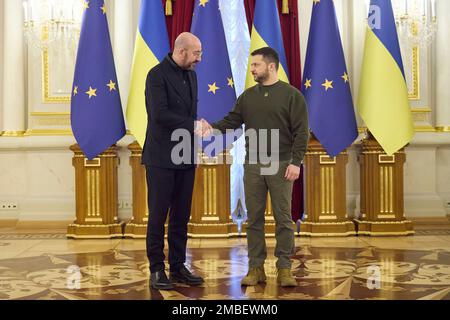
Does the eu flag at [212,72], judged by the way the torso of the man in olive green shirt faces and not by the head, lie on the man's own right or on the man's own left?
on the man's own right

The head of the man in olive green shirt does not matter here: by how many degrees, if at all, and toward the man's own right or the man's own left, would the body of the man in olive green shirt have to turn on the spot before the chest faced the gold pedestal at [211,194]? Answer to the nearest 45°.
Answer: approximately 135° to the man's own right

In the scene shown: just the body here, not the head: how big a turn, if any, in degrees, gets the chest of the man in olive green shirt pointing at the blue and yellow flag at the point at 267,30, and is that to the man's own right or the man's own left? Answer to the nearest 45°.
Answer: approximately 135° to the man's own right

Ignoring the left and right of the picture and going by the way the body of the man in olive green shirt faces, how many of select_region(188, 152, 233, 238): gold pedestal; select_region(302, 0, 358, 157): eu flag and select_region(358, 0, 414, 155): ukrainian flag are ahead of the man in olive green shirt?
0

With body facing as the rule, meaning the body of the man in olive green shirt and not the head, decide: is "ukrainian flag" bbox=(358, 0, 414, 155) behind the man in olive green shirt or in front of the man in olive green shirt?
behind

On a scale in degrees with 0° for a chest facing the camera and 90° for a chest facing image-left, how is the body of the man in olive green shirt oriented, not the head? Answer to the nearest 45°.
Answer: approximately 45°

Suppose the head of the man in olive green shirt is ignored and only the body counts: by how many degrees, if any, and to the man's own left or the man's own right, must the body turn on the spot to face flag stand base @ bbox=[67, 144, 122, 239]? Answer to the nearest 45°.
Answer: approximately 90° to the man's own right

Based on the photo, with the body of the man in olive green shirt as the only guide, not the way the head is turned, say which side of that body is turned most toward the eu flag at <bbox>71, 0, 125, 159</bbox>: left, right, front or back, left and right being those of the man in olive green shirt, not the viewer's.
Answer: right

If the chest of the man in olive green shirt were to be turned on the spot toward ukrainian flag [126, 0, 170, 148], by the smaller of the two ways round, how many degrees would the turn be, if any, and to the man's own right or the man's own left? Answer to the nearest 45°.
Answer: approximately 90° to the man's own right

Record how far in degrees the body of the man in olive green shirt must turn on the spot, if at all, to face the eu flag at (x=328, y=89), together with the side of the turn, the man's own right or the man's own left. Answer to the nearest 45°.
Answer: approximately 135° to the man's own right

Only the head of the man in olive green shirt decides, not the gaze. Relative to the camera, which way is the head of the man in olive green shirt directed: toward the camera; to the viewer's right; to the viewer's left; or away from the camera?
to the viewer's left
